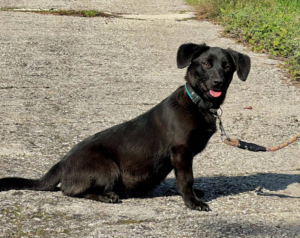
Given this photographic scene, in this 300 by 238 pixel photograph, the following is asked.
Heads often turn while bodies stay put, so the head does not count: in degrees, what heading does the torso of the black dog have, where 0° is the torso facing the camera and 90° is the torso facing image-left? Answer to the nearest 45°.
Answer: approximately 270°
